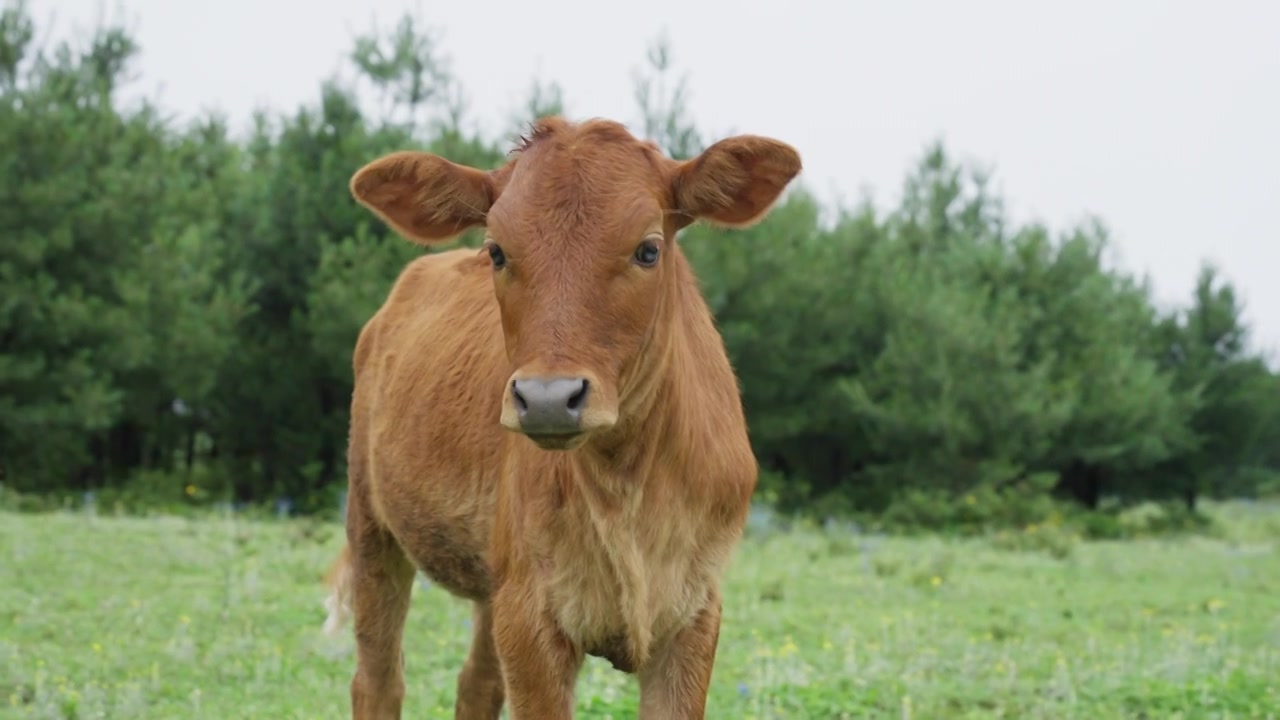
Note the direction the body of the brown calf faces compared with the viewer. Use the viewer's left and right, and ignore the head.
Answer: facing the viewer and to the right of the viewer
